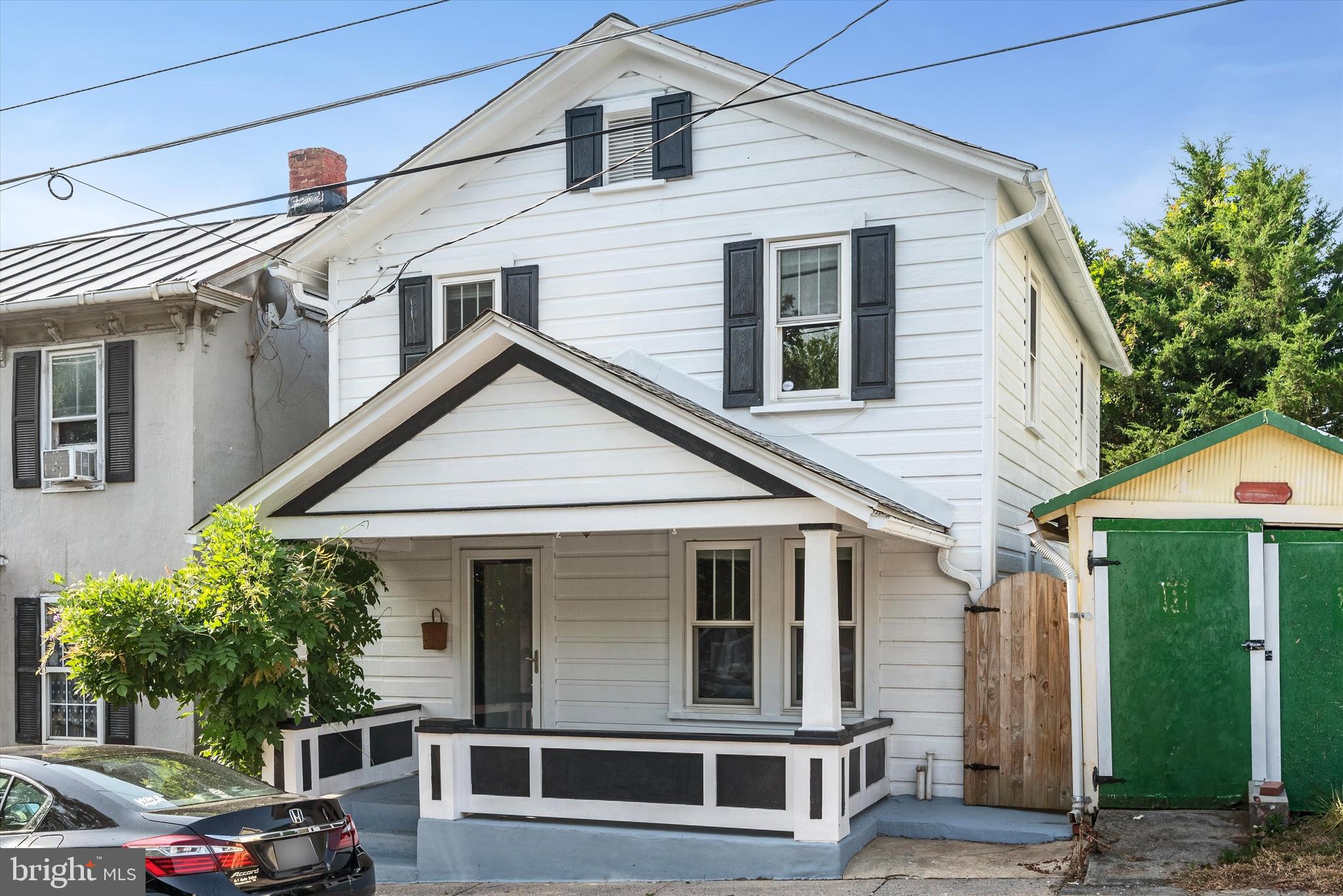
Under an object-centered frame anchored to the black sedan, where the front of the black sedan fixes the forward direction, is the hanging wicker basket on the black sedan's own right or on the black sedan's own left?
on the black sedan's own right

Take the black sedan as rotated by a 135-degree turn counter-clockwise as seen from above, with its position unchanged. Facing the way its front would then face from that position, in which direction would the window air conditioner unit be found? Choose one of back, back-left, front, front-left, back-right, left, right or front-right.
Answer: back

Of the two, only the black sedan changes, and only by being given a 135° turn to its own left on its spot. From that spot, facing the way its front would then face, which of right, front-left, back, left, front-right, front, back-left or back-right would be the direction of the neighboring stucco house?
back

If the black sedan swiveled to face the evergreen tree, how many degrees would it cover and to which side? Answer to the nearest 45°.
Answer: approximately 90° to its right

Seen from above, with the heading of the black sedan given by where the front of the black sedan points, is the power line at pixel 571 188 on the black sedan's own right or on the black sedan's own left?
on the black sedan's own right

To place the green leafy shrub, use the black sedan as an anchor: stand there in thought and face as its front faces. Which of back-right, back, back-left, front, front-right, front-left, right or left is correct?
front-right

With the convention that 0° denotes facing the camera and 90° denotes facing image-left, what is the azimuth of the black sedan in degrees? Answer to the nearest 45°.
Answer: approximately 135°

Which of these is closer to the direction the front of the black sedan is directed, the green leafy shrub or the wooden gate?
the green leafy shrub
